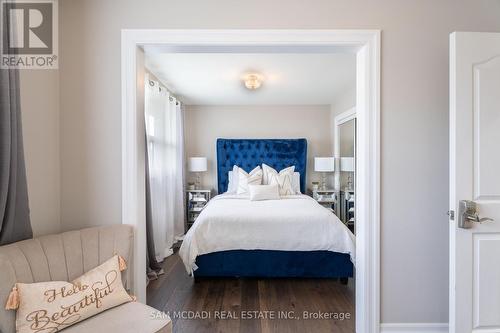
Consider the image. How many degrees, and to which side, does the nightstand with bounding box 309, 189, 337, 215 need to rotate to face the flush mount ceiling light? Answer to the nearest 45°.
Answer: approximately 45° to its right

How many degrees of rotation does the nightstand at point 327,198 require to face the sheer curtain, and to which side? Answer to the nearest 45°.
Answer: approximately 45° to its right

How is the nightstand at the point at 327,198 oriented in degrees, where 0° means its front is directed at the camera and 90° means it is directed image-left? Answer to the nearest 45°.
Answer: approximately 0°

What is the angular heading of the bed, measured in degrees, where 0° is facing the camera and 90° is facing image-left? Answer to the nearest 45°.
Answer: approximately 0°

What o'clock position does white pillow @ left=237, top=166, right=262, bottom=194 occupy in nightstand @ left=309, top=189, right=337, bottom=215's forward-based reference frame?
The white pillow is roughly at 2 o'clock from the nightstand.
